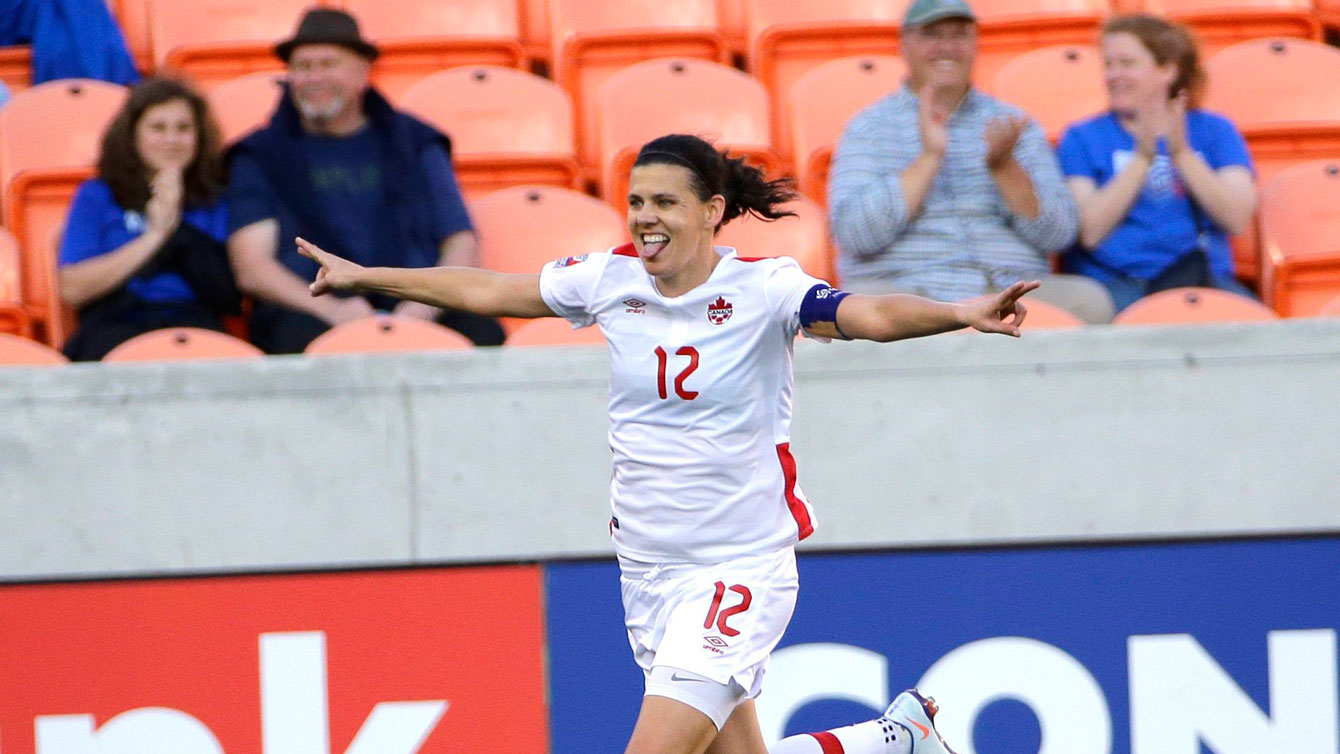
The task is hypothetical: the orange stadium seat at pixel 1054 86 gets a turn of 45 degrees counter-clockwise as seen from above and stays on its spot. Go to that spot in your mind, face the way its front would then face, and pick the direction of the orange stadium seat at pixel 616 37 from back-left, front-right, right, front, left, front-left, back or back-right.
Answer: back-right

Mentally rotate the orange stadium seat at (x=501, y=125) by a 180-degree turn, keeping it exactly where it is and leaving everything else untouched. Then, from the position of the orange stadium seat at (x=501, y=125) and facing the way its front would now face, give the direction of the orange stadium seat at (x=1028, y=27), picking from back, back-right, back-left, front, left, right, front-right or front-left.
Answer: right

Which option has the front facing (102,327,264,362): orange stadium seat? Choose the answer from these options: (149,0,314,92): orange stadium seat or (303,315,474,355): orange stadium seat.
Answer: (149,0,314,92): orange stadium seat

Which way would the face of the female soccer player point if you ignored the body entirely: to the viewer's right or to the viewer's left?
to the viewer's left

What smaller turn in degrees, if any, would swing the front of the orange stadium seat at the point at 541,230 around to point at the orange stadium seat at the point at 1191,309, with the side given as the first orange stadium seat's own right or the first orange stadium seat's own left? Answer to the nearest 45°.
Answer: approximately 90° to the first orange stadium seat's own left

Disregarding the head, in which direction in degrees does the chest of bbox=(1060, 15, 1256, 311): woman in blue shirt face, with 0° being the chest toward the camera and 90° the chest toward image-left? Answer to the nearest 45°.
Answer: approximately 0°

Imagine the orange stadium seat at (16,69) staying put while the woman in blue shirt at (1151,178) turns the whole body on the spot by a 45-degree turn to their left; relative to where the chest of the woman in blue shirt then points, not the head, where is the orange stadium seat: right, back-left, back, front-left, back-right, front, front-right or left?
back-right

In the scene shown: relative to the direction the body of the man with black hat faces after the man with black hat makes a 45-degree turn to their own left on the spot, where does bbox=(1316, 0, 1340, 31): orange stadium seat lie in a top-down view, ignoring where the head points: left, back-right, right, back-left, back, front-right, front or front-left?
front-left

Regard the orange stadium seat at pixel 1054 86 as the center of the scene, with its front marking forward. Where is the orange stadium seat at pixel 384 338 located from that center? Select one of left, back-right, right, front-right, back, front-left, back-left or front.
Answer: front-right

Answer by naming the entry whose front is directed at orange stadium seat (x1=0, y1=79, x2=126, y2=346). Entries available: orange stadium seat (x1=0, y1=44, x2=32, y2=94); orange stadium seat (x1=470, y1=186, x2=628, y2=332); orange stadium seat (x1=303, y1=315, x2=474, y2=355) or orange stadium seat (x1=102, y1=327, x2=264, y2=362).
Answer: orange stadium seat (x1=0, y1=44, x2=32, y2=94)
